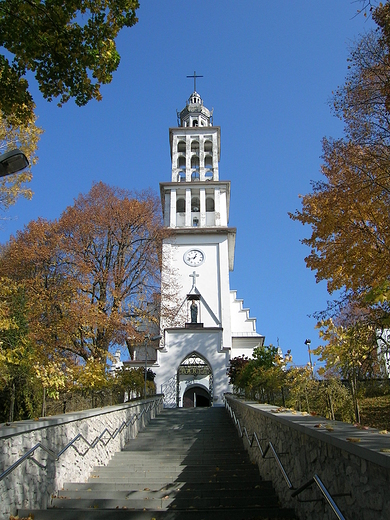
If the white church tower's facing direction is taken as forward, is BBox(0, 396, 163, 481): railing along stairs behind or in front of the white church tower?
in front

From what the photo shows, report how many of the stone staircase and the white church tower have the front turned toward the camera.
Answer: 2

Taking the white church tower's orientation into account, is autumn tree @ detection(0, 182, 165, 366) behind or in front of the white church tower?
in front

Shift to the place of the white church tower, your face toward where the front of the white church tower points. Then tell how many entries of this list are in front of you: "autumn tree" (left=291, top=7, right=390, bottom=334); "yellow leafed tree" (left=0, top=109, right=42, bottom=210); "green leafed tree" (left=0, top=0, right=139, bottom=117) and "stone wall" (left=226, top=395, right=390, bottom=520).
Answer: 4

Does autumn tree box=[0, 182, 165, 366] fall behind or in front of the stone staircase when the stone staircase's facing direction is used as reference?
behind

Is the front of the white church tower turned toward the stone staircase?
yes

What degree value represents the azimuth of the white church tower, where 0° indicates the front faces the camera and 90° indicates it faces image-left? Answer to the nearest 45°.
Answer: approximately 0°

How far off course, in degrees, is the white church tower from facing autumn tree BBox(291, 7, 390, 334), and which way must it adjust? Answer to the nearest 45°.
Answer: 0° — it already faces it

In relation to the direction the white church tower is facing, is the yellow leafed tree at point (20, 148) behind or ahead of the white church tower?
ahead

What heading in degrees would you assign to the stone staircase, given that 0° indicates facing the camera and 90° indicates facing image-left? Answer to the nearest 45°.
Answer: approximately 0°
